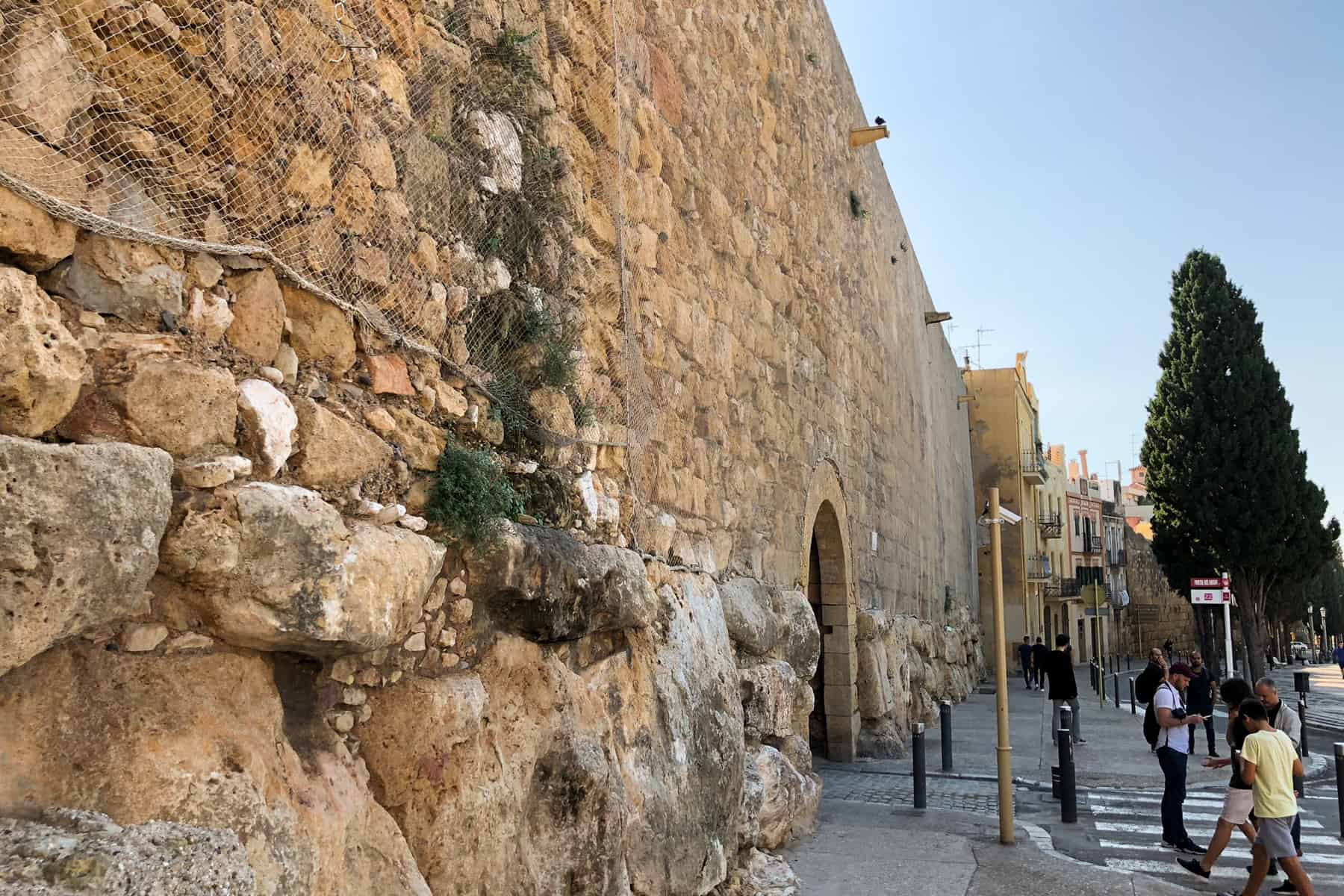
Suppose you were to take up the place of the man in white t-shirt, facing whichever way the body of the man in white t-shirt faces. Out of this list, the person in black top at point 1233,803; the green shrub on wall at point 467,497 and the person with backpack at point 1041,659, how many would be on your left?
1

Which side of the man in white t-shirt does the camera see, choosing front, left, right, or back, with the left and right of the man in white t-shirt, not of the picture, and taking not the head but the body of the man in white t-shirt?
right

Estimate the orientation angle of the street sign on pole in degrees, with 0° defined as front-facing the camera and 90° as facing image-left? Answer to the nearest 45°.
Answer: approximately 0°

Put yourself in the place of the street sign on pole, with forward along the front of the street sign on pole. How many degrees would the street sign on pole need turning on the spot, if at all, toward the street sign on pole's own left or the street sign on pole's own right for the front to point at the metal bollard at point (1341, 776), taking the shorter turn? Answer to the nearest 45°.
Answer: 0° — it already faces it

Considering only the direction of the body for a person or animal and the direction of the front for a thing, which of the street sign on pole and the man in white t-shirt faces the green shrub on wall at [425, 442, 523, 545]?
the street sign on pole

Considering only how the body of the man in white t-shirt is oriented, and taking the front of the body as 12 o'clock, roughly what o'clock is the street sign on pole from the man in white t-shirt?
The street sign on pole is roughly at 9 o'clock from the man in white t-shirt.

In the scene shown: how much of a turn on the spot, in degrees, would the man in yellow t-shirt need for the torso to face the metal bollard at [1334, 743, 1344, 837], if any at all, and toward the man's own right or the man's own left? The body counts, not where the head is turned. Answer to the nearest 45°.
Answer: approximately 45° to the man's own right
